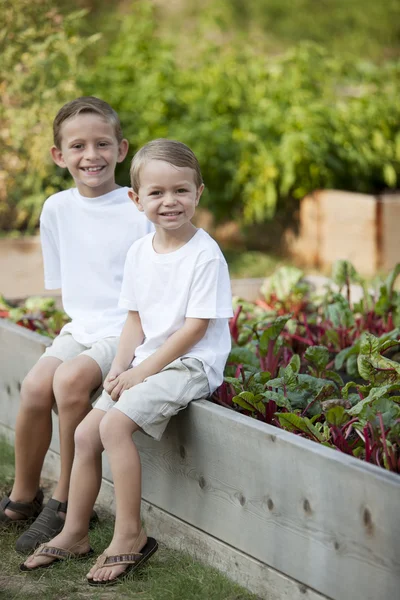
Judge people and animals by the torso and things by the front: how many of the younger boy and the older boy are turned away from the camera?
0

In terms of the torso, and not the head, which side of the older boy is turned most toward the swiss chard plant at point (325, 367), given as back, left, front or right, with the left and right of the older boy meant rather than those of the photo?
left

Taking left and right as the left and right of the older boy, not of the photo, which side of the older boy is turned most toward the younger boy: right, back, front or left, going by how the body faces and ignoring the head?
left

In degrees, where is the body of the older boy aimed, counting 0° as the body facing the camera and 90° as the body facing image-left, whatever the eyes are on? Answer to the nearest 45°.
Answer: approximately 45°

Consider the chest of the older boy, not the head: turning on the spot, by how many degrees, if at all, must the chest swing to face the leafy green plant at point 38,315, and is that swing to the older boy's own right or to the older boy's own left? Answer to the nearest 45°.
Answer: approximately 135° to the older boy's own right

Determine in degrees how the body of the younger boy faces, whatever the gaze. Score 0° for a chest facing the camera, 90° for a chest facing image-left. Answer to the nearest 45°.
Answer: approximately 45°

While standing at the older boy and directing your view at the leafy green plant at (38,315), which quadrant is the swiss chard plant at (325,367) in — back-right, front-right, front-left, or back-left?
back-right
